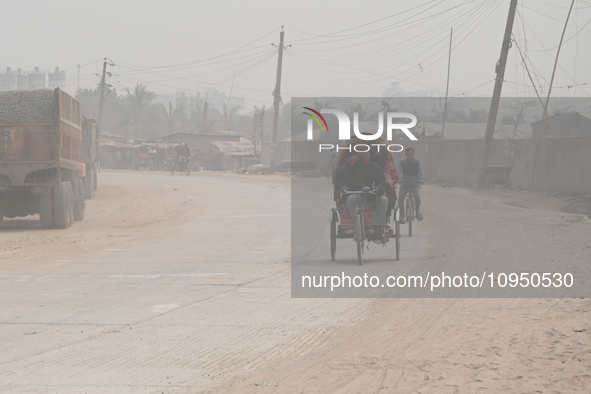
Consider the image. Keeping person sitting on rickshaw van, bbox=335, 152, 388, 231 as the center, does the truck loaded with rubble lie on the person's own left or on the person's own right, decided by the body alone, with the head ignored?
on the person's own right

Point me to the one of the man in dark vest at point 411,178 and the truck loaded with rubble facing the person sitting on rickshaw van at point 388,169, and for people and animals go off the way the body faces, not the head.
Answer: the man in dark vest

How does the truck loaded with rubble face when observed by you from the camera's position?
facing away from the viewer

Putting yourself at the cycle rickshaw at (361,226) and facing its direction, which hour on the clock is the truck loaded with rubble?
The truck loaded with rubble is roughly at 4 o'clock from the cycle rickshaw.

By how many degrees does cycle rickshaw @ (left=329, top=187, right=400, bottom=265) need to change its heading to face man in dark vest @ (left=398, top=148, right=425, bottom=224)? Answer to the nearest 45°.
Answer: approximately 180°

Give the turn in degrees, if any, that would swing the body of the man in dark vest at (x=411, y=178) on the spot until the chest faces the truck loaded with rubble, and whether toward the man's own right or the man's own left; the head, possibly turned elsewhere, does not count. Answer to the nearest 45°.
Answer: approximately 90° to the man's own right

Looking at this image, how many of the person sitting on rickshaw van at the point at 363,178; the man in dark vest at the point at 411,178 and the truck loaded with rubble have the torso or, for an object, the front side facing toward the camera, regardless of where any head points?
2

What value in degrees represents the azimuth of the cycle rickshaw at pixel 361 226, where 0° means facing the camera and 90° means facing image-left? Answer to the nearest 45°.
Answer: approximately 0°

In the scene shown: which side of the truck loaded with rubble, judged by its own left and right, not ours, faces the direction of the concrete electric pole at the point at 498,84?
right

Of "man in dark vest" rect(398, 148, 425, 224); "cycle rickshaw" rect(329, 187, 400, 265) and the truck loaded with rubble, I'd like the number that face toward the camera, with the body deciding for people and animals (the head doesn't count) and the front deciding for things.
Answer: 2

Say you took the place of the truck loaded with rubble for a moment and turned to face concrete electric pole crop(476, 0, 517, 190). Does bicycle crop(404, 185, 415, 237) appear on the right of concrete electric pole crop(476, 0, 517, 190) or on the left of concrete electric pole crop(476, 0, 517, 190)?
right

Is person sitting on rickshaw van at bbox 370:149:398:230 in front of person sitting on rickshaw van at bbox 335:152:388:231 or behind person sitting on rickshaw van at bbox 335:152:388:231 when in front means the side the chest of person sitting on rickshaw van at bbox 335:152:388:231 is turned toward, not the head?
behind
